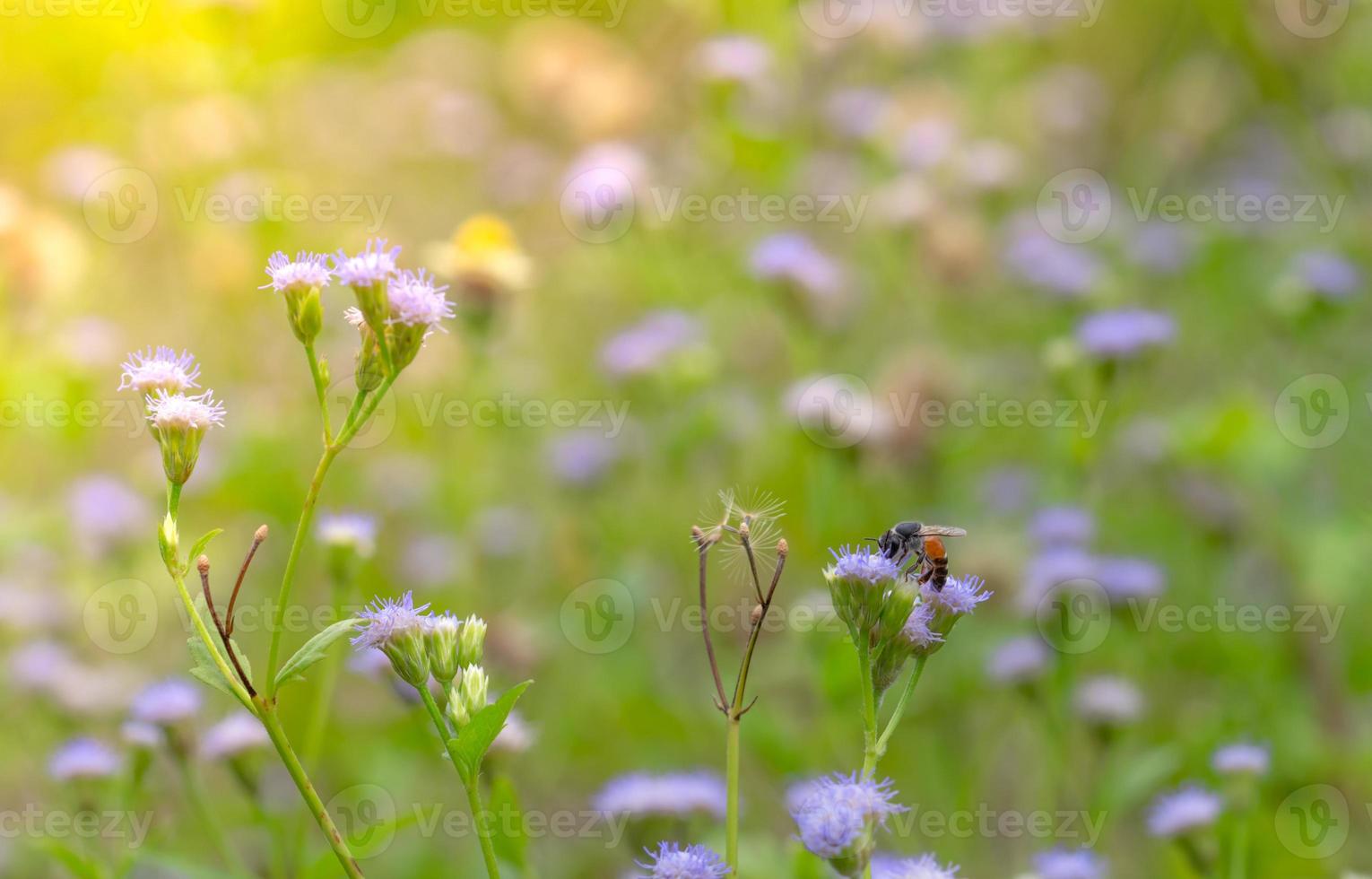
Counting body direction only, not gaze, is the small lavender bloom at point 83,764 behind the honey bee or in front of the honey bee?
in front

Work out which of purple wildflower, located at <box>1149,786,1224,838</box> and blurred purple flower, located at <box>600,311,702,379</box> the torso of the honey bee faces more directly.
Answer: the blurred purple flower

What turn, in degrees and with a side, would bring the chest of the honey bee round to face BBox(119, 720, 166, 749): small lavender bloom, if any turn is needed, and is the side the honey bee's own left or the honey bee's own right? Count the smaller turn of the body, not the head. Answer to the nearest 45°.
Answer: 0° — it already faces it

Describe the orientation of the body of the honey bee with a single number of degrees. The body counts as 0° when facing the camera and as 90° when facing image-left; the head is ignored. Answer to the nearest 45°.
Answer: approximately 90°

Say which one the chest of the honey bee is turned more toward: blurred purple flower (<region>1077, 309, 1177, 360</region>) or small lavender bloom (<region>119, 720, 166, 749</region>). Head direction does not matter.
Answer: the small lavender bloom
